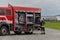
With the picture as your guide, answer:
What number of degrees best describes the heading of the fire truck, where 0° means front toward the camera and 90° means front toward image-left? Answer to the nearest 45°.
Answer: approximately 45°
